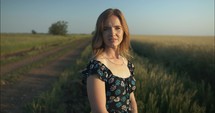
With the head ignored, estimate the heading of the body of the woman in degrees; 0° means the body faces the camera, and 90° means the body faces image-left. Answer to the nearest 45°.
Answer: approximately 315°
